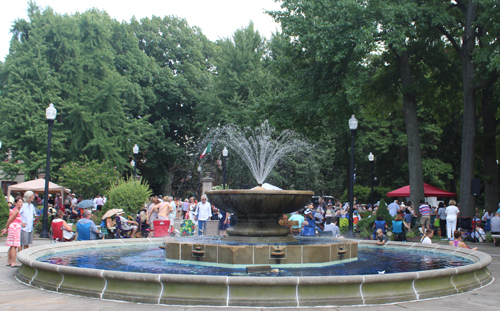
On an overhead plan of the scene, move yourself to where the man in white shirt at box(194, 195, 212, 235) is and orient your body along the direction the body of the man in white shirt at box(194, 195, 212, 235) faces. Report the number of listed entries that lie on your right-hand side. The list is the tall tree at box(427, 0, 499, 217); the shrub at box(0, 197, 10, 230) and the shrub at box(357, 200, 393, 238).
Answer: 1

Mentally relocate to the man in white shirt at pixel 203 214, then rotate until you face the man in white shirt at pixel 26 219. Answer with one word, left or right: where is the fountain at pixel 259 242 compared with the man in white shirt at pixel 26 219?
left

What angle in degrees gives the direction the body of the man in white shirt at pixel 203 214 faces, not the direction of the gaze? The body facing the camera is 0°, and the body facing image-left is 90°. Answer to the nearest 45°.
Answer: approximately 0°

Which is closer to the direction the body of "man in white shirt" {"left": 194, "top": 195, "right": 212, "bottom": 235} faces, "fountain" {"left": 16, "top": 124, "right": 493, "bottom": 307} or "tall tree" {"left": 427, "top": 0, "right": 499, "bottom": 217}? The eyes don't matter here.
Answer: the fountain

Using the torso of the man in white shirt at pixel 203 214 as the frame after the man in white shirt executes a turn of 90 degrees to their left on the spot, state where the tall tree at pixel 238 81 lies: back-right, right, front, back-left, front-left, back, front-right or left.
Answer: left

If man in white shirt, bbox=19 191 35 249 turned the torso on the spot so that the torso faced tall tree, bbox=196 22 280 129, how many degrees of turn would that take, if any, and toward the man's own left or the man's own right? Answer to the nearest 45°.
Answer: approximately 90° to the man's own left

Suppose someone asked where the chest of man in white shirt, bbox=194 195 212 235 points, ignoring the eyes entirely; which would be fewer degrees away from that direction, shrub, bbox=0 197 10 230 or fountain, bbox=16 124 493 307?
the fountain

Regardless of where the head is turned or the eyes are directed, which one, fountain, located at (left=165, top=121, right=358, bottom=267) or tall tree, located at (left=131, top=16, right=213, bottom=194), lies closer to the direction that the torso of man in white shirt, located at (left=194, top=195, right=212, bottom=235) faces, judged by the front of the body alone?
the fountain

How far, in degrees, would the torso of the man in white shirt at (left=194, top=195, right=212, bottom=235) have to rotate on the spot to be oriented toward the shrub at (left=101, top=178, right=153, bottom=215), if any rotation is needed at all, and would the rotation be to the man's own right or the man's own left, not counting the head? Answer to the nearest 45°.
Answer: approximately 135° to the man's own right

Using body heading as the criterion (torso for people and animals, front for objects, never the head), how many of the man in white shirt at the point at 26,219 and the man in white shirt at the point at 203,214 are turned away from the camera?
0

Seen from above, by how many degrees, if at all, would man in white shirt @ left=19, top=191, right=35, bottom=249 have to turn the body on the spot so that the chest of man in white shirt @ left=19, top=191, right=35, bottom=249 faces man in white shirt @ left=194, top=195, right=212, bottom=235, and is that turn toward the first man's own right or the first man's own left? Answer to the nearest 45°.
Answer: approximately 90° to the first man's own left

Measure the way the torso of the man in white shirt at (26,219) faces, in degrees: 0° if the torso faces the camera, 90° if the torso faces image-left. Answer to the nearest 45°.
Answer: approximately 315°

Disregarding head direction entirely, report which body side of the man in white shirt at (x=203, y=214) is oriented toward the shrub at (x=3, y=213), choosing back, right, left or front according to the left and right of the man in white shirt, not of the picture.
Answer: right

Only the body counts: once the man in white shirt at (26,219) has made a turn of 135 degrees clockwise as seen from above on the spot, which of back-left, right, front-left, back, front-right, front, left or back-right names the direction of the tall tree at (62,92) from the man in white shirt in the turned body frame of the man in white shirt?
right

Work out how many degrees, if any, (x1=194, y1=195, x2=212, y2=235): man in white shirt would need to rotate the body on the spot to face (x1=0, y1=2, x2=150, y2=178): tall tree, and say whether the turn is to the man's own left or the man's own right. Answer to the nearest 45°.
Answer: approximately 135° to the man's own right

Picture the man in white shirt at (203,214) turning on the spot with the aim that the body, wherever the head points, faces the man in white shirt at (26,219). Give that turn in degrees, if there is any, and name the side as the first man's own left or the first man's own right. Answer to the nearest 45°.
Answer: approximately 45° to the first man's own right

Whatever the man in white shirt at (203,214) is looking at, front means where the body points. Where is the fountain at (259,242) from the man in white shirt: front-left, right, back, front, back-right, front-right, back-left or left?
front
